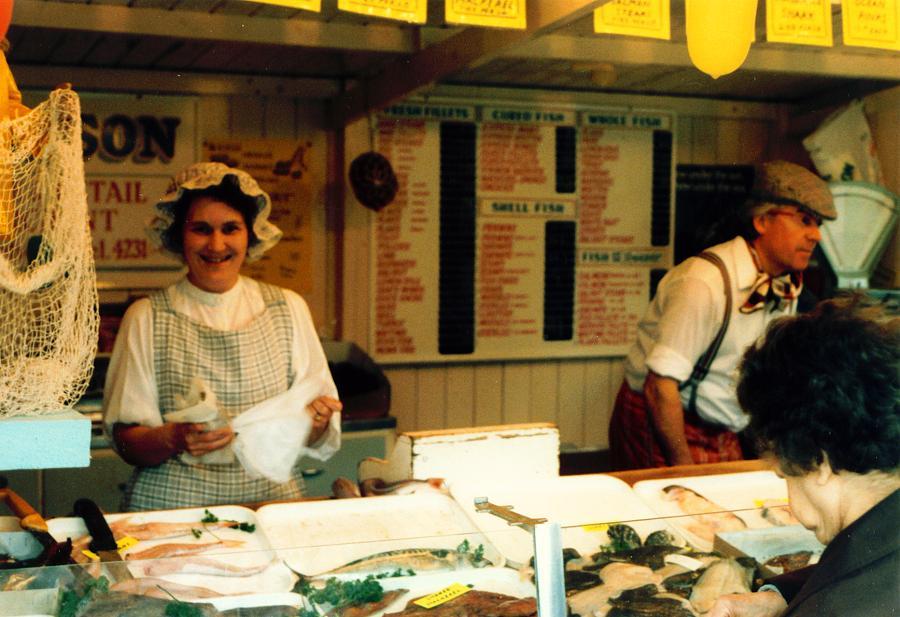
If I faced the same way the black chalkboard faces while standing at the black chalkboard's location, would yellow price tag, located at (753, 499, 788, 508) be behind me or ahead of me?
ahead

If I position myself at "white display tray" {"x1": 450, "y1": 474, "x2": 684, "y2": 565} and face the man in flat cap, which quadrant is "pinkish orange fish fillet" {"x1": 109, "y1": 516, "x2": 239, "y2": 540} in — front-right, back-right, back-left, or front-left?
back-left

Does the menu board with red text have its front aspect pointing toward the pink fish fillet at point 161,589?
yes

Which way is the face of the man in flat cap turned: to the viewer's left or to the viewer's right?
to the viewer's right

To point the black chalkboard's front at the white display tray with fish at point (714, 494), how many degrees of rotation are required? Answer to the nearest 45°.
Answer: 0° — it already faces it

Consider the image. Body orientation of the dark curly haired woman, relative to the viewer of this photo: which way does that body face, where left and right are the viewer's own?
facing away from the viewer and to the left of the viewer

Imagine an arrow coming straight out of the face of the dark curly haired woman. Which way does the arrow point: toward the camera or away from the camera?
away from the camera

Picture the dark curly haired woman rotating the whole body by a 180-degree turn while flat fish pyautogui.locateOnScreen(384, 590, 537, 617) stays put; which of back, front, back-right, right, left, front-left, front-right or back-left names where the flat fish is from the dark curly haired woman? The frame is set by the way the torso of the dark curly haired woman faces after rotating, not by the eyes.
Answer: back-right

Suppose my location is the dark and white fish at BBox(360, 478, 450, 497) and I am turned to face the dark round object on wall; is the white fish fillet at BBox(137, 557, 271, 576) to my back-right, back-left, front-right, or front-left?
back-left
